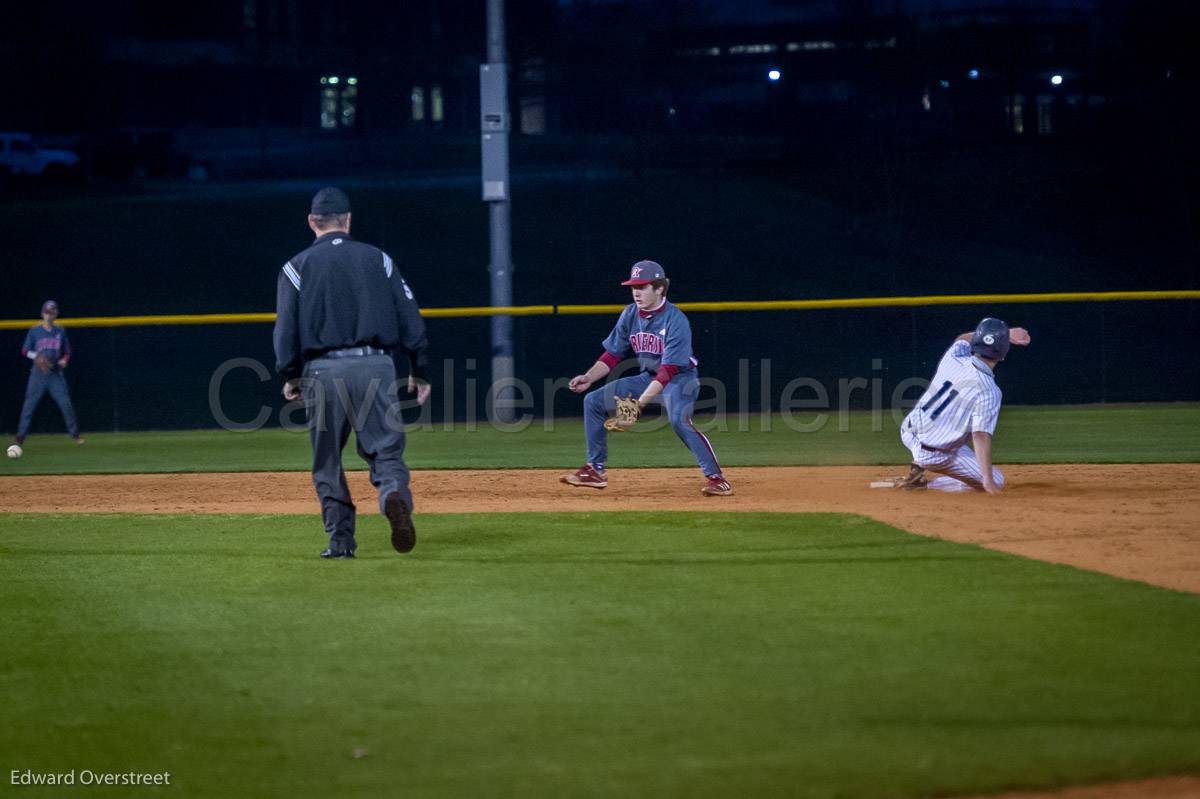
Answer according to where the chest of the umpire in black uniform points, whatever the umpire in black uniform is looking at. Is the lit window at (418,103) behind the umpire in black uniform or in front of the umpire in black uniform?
in front

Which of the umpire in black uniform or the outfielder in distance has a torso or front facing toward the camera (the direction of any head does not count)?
the outfielder in distance

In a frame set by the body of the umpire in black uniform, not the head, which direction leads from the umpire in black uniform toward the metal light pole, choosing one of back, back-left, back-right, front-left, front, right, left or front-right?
front

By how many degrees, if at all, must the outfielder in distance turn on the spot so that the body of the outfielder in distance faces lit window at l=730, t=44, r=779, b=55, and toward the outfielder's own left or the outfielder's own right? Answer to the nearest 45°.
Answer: approximately 135° to the outfielder's own left

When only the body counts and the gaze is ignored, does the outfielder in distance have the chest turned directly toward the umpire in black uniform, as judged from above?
yes

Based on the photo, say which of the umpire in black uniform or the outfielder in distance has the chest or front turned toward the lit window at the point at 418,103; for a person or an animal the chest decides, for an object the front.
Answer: the umpire in black uniform

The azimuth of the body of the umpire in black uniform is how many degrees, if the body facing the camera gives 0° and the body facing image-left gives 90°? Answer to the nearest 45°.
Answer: approximately 180°

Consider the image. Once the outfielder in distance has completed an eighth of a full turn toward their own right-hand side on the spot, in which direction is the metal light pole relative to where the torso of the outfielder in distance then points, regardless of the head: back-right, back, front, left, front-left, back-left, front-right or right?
back-left

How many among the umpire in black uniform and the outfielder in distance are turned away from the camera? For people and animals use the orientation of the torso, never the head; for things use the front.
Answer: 1

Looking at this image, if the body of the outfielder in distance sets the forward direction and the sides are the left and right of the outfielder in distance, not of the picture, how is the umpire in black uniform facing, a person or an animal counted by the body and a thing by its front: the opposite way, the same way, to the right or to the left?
the opposite way

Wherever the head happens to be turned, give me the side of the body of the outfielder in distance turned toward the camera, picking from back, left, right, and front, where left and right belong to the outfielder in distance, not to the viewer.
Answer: front

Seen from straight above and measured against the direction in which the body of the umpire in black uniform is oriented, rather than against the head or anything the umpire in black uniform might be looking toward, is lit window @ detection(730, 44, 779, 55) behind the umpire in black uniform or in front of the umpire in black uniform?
in front

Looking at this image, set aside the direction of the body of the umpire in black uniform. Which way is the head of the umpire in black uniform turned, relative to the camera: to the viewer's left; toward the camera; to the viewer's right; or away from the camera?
away from the camera
